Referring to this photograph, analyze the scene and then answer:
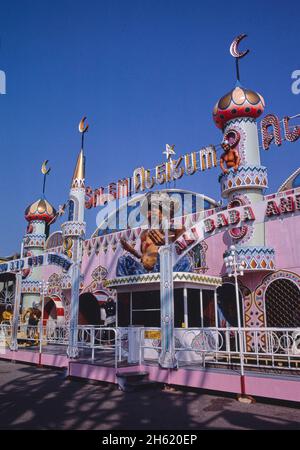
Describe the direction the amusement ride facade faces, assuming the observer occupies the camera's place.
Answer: facing the viewer and to the left of the viewer
